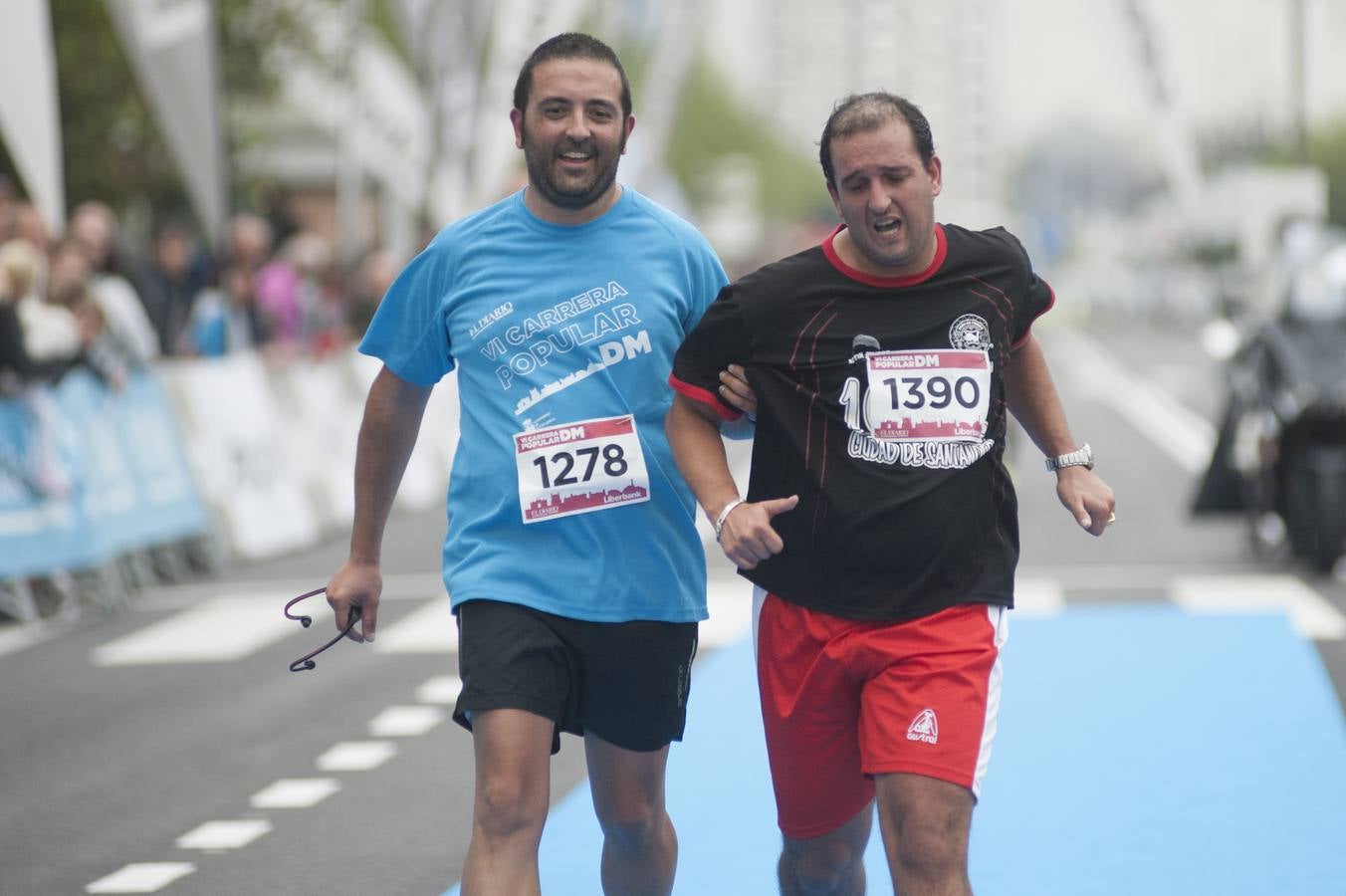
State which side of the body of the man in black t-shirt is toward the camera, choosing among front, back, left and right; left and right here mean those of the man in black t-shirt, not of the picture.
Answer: front

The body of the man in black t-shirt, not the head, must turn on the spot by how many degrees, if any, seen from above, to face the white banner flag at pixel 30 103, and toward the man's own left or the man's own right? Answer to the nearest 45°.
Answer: approximately 135° to the man's own right

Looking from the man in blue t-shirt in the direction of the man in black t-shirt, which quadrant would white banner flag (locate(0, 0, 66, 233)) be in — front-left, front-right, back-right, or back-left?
back-left

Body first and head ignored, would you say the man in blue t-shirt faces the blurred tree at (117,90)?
no

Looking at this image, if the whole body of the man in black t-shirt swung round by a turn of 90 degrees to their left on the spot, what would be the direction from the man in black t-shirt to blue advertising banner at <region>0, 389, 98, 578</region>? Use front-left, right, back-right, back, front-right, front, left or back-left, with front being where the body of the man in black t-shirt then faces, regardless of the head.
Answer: back-left

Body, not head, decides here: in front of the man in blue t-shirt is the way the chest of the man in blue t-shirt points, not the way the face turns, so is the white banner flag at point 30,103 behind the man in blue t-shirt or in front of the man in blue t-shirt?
behind

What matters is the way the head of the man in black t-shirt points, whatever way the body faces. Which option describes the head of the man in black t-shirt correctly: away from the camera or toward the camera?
toward the camera

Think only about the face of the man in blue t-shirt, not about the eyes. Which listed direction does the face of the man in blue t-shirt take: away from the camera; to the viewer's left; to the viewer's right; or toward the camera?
toward the camera

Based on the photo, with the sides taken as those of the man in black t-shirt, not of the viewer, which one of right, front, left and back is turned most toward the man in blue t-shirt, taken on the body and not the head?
right

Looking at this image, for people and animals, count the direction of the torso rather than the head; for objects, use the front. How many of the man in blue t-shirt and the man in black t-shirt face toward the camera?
2

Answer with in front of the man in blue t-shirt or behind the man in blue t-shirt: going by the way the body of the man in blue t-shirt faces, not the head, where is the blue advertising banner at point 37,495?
behind

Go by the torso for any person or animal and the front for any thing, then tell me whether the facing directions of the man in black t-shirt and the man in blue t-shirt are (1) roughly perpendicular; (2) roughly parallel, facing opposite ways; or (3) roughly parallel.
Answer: roughly parallel

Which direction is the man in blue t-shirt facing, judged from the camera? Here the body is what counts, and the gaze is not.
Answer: toward the camera
